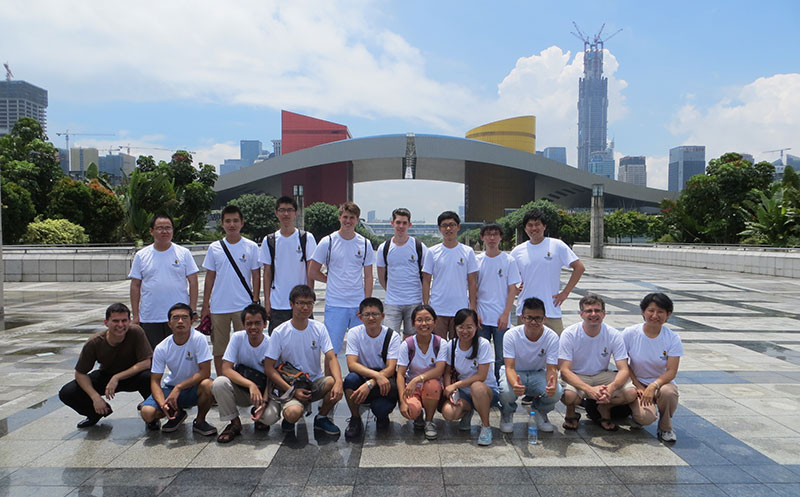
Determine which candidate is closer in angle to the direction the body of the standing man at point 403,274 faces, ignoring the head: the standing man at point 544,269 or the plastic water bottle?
the plastic water bottle

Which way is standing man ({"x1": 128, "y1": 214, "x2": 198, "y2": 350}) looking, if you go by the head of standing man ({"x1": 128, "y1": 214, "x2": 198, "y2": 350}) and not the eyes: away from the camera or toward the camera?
toward the camera

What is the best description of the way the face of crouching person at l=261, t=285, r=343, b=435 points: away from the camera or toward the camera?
toward the camera

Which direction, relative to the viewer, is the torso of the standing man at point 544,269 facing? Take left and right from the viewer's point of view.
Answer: facing the viewer

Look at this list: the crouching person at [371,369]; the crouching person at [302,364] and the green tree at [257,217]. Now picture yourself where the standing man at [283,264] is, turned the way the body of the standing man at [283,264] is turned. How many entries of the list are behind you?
1

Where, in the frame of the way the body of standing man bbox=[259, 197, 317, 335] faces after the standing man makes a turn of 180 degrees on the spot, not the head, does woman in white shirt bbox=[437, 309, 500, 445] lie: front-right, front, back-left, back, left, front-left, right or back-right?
back-right

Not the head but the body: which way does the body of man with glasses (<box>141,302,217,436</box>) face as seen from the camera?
toward the camera

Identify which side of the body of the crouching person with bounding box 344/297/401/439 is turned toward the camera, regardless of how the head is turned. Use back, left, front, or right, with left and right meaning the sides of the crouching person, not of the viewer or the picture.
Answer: front

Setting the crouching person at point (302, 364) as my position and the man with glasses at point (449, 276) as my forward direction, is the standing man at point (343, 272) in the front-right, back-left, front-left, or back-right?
front-left

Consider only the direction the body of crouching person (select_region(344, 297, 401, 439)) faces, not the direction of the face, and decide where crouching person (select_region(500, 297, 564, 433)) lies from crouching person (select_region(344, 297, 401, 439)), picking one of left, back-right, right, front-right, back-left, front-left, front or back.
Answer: left

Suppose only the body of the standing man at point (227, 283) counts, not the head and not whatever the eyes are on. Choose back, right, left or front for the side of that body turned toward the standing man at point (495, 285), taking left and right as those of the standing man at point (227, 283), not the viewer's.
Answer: left

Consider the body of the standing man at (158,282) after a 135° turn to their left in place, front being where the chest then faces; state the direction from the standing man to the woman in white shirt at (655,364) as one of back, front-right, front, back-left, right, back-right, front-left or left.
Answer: right

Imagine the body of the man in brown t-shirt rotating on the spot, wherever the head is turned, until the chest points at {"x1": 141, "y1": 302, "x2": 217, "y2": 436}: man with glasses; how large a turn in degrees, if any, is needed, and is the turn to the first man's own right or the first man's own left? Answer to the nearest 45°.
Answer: approximately 45° to the first man's own left

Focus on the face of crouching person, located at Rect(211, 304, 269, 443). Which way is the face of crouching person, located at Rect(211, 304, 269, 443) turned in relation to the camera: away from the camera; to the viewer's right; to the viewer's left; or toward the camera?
toward the camera

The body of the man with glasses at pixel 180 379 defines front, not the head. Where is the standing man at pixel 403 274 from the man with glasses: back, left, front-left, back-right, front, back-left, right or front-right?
left

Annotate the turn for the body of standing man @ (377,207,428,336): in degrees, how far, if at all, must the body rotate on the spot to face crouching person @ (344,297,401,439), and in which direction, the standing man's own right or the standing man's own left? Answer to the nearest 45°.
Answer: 0° — they already face them

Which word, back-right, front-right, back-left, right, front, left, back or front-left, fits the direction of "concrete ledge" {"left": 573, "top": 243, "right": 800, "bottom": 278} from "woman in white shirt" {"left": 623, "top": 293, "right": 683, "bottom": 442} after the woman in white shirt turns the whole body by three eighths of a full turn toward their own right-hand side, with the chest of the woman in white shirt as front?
front-right

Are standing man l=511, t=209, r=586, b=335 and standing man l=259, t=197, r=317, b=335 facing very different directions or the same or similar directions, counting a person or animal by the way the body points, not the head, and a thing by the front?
same or similar directions
